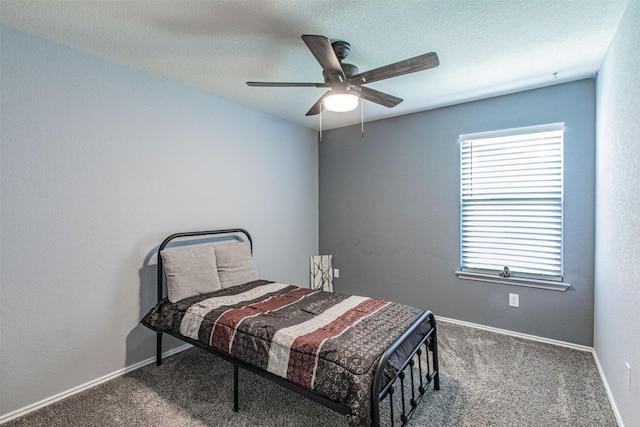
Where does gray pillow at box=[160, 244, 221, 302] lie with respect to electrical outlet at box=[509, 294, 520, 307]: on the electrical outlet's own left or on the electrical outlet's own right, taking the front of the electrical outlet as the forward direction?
on the electrical outlet's own right

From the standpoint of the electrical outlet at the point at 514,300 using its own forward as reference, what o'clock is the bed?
The bed is roughly at 1 o'clock from the electrical outlet.

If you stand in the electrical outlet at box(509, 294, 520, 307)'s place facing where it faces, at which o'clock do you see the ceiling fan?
The ceiling fan is roughly at 1 o'clock from the electrical outlet.

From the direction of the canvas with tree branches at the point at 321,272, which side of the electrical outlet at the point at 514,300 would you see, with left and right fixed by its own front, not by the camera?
right

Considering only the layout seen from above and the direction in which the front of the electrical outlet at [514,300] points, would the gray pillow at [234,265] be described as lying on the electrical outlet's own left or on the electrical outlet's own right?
on the electrical outlet's own right

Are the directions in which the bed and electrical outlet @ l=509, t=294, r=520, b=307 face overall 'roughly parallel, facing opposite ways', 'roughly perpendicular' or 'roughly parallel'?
roughly perpendicular

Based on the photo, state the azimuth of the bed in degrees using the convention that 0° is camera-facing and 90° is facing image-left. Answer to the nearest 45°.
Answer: approximately 315°

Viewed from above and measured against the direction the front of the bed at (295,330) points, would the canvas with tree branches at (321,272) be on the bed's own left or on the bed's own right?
on the bed's own left

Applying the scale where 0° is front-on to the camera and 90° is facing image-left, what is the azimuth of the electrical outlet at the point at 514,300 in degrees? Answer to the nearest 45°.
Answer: approximately 0°
